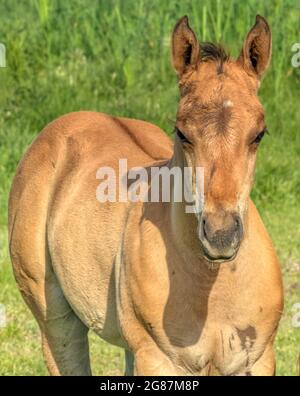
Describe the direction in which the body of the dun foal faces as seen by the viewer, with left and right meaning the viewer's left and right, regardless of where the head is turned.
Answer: facing the viewer and to the right of the viewer
